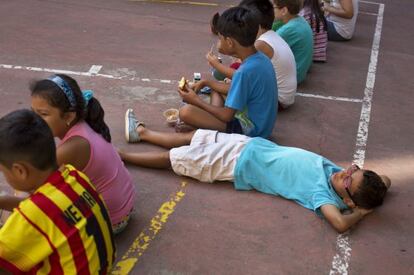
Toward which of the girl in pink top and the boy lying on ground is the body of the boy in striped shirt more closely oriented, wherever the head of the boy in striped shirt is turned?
the girl in pink top

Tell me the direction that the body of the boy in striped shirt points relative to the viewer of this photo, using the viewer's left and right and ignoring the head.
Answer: facing away from the viewer and to the left of the viewer

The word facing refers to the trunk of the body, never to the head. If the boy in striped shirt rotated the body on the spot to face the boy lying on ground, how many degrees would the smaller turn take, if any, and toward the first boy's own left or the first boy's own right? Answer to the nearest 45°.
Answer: approximately 90° to the first boy's own right

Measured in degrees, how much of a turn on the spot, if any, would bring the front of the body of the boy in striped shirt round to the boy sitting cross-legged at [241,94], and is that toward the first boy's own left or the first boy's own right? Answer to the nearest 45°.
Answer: approximately 90° to the first boy's own right

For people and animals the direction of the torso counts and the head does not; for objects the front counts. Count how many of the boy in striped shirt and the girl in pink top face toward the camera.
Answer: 0
